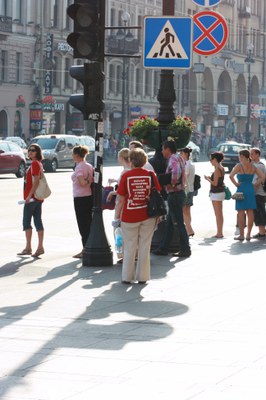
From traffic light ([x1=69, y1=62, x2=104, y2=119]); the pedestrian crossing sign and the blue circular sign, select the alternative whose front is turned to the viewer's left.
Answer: the traffic light

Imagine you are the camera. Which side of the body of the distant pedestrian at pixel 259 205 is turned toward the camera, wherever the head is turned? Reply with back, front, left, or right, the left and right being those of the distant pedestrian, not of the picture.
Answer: left

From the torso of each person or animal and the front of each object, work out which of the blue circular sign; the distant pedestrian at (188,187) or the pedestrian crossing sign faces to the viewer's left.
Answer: the distant pedestrian

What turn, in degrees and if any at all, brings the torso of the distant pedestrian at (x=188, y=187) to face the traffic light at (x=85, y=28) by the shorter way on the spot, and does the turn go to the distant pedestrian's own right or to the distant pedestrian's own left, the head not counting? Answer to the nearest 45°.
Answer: approximately 90° to the distant pedestrian's own left

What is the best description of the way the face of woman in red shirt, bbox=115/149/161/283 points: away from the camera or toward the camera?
away from the camera

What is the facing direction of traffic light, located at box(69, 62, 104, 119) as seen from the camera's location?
facing to the left of the viewer
